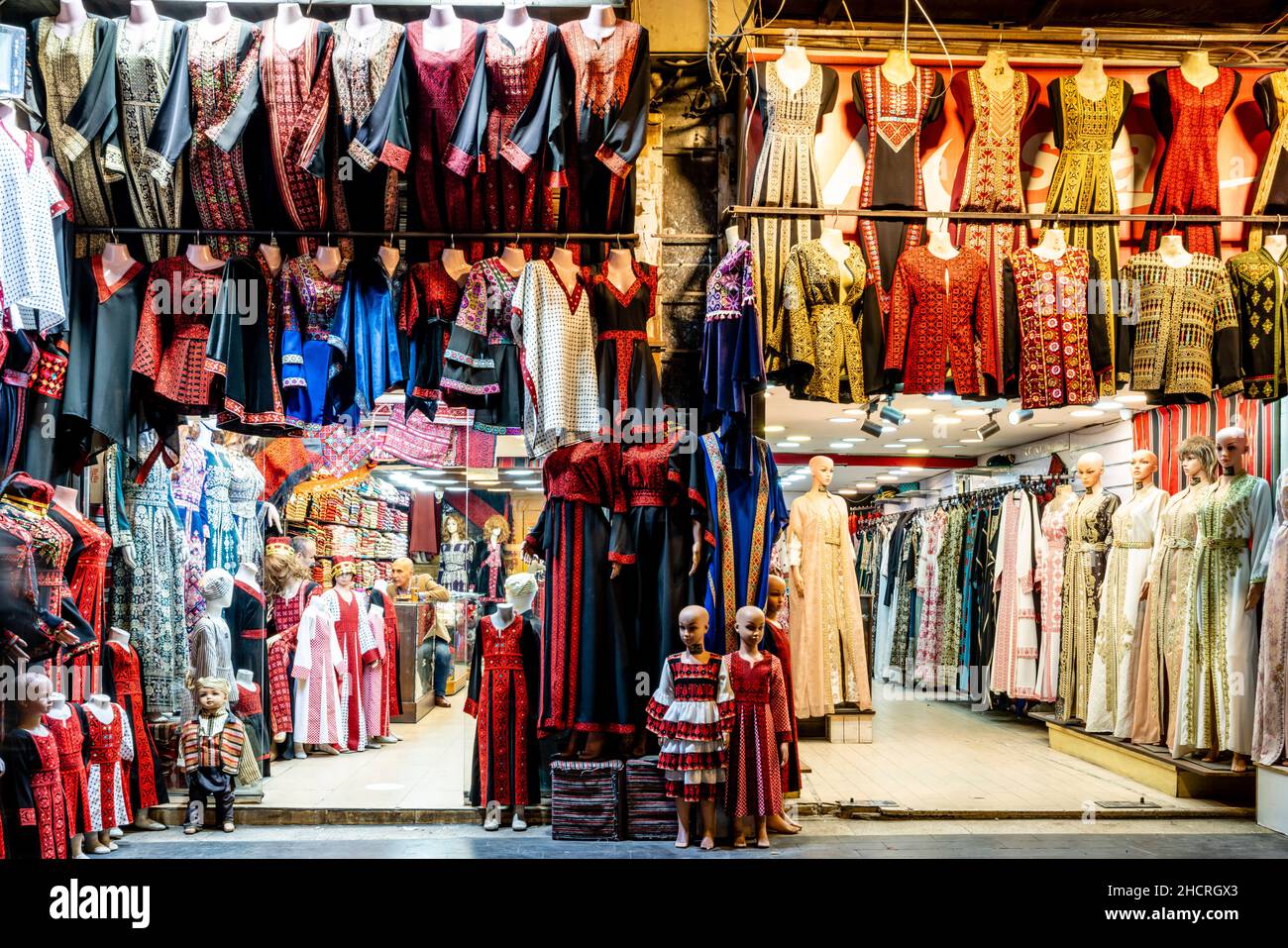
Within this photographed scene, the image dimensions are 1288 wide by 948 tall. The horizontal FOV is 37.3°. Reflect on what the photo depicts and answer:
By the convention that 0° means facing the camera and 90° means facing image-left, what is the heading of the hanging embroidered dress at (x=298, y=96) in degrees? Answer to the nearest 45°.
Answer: approximately 0°

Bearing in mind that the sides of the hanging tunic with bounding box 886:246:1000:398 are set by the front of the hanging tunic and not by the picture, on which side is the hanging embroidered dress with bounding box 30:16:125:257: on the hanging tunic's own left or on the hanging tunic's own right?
on the hanging tunic's own right

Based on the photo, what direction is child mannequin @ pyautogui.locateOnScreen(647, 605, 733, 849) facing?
toward the camera

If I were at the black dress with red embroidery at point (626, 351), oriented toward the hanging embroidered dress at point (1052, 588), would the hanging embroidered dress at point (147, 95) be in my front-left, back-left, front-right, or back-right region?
back-left

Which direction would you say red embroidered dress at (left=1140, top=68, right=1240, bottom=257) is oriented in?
toward the camera

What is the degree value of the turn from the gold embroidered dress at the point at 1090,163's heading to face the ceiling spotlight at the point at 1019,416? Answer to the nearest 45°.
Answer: approximately 180°

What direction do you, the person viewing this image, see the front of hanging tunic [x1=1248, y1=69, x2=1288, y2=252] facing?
facing the viewer
